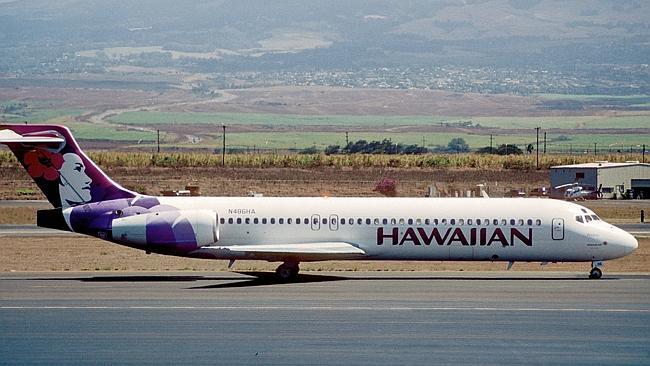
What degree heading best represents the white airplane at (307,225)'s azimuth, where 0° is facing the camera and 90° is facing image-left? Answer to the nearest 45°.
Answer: approximately 270°
